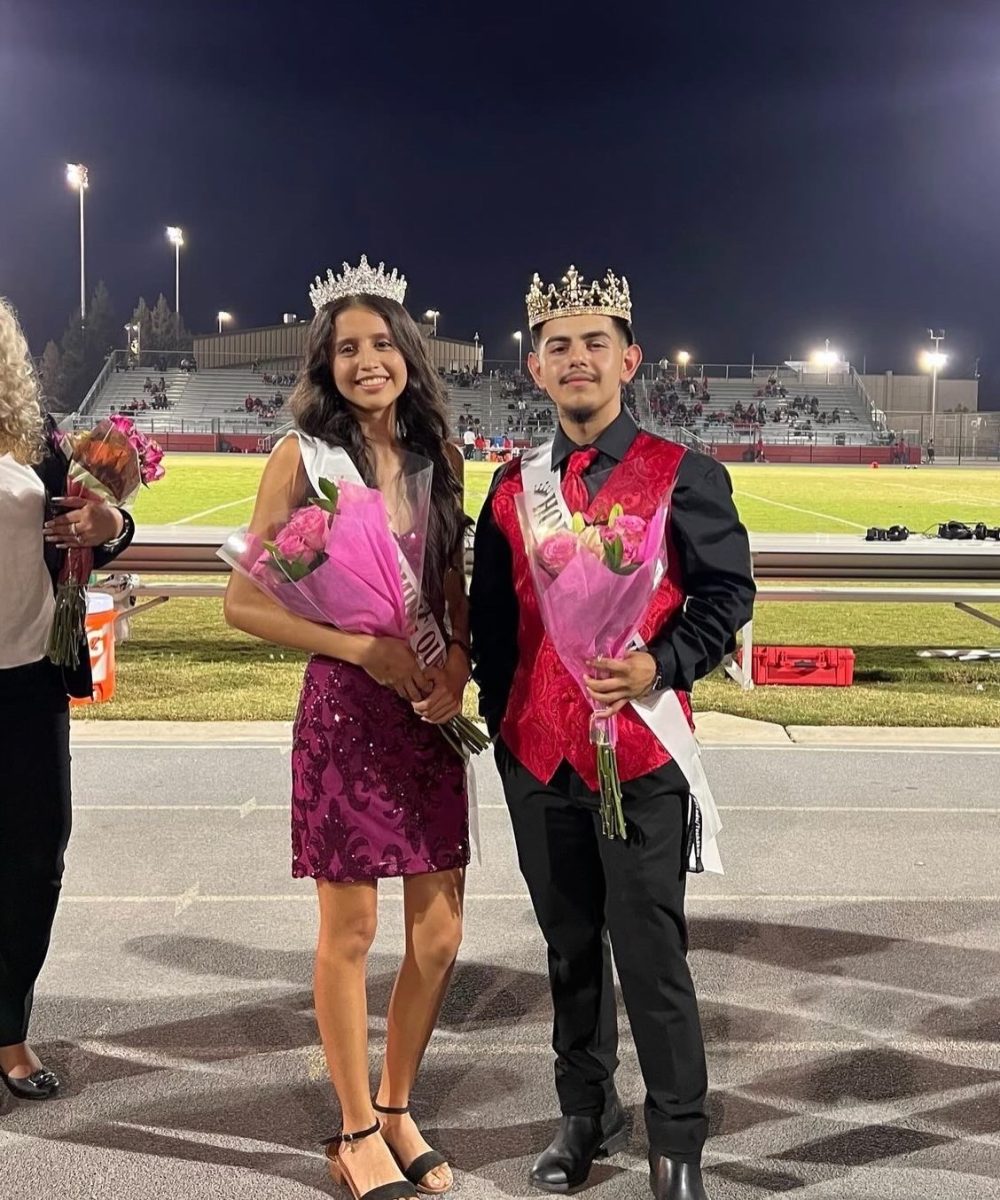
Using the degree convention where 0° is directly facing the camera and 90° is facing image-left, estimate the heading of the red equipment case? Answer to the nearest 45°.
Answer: approximately 0°

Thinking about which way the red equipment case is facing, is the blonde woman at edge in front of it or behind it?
in front

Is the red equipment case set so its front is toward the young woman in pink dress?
yes

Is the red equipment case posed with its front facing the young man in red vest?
yes
